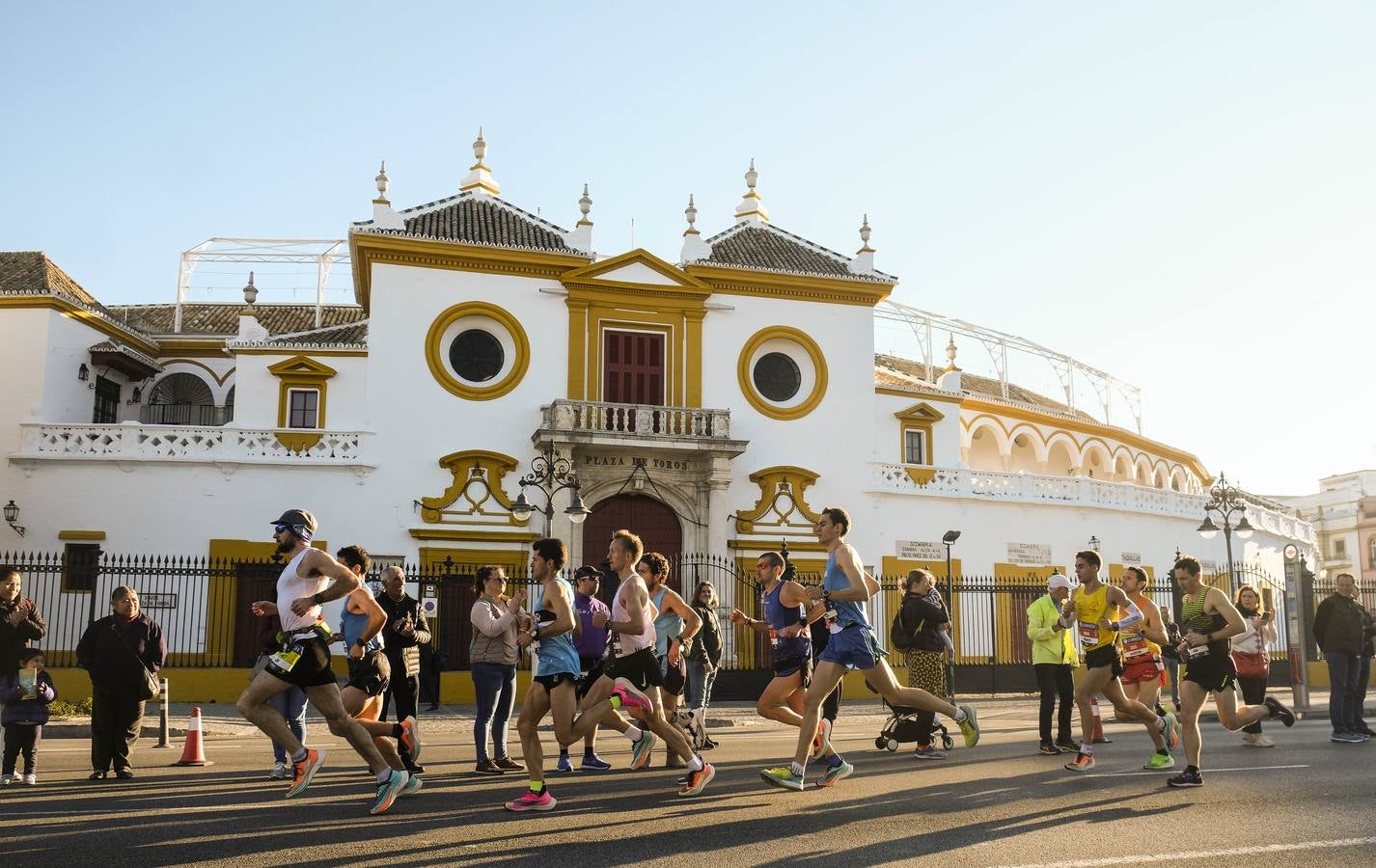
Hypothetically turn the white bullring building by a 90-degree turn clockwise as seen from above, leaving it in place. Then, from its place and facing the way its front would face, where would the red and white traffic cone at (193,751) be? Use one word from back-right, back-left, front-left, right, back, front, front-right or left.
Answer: left

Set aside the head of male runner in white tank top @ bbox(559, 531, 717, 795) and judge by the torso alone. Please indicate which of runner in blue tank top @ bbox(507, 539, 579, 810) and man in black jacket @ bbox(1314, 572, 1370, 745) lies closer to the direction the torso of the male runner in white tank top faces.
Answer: the runner in blue tank top

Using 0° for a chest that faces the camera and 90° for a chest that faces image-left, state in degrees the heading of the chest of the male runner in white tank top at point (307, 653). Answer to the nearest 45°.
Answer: approximately 90°

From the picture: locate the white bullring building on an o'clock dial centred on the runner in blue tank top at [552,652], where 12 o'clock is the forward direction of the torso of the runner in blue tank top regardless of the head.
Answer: The white bullring building is roughly at 3 o'clock from the runner in blue tank top.

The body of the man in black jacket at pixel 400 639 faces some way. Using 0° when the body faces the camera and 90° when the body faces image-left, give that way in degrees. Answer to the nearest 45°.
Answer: approximately 315°

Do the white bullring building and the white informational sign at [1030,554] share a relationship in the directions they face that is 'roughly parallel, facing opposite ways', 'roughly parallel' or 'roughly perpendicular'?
roughly parallel

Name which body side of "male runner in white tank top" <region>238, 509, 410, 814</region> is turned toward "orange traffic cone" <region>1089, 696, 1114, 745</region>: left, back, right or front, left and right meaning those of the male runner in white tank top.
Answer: back

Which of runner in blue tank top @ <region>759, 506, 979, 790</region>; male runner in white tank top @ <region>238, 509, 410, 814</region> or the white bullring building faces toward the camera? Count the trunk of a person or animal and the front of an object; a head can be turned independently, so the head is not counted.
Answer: the white bullring building

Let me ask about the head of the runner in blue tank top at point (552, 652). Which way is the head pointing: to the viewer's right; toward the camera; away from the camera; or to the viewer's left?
to the viewer's left

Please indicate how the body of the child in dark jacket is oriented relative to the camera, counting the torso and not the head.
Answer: toward the camera

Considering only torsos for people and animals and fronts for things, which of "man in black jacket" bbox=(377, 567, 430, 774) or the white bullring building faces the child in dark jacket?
the white bullring building

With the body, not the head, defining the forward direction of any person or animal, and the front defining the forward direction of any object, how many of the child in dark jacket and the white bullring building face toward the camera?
2

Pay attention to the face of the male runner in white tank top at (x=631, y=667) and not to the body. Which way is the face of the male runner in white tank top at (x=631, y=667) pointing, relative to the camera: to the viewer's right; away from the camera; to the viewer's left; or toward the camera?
to the viewer's left

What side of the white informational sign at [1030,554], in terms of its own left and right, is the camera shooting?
front

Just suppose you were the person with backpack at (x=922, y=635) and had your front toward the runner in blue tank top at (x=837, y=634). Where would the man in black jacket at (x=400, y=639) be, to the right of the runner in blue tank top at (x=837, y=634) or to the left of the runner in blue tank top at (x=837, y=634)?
right

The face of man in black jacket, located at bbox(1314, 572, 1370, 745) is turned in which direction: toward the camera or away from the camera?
toward the camera
